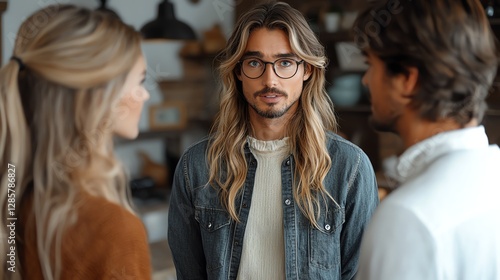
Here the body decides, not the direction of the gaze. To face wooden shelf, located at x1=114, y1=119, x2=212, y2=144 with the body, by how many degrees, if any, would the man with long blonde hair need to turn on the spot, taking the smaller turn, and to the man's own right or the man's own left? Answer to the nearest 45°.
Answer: approximately 180°

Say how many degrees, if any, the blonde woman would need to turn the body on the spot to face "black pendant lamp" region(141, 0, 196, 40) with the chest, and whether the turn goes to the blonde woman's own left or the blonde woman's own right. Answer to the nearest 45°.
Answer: approximately 45° to the blonde woman's own left

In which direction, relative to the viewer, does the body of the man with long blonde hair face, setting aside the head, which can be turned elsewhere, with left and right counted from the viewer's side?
facing the viewer

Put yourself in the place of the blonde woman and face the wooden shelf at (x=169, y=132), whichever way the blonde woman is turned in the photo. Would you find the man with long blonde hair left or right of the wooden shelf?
right

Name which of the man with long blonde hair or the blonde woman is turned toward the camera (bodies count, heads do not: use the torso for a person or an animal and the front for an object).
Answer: the man with long blonde hair

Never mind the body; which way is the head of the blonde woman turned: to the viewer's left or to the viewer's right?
to the viewer's right

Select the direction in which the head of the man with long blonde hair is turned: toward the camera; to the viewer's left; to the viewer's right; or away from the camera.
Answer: toward the camera

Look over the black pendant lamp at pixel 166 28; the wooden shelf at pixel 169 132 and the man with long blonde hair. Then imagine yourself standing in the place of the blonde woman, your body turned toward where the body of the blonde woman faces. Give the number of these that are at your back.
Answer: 0

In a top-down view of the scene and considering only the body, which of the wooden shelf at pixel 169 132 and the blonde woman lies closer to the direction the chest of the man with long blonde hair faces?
the blonde woman

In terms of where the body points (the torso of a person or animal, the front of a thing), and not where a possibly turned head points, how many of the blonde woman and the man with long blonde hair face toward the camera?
1

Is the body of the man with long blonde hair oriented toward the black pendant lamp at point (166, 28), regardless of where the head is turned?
no

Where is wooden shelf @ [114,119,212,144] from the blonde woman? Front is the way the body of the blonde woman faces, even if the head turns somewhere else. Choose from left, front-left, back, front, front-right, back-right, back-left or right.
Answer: front-left

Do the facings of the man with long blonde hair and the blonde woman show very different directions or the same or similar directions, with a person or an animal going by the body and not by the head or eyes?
very different directions

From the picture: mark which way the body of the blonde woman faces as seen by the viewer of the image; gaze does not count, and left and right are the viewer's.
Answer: facing away from the viewer and to the right of the viewer
